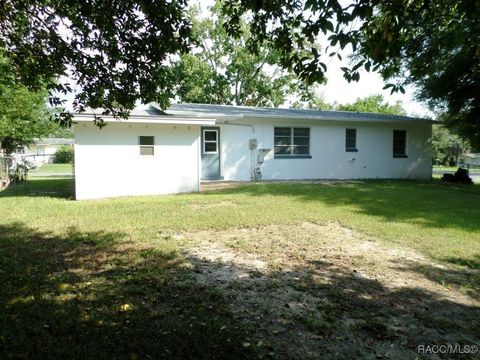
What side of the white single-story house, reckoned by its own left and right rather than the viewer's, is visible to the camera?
back

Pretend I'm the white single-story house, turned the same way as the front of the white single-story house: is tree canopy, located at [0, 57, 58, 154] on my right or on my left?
on my left

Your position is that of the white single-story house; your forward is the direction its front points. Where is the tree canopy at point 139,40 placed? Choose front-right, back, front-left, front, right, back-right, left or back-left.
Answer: back

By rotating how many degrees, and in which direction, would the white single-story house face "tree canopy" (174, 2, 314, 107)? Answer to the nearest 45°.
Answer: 0° — it already faces it
